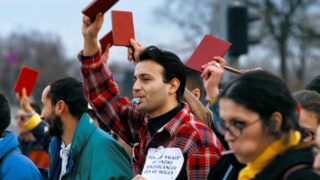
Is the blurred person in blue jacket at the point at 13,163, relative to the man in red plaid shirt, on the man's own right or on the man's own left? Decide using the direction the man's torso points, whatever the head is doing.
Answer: on the man's own right

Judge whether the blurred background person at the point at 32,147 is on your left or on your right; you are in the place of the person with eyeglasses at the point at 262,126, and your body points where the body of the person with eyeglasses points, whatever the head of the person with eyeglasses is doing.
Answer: on your right

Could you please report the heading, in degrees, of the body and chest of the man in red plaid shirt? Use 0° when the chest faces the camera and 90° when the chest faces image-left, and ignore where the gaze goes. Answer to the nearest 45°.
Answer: approximately 45°

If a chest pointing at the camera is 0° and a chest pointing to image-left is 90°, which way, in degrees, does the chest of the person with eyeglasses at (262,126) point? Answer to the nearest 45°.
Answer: approximately 45°
